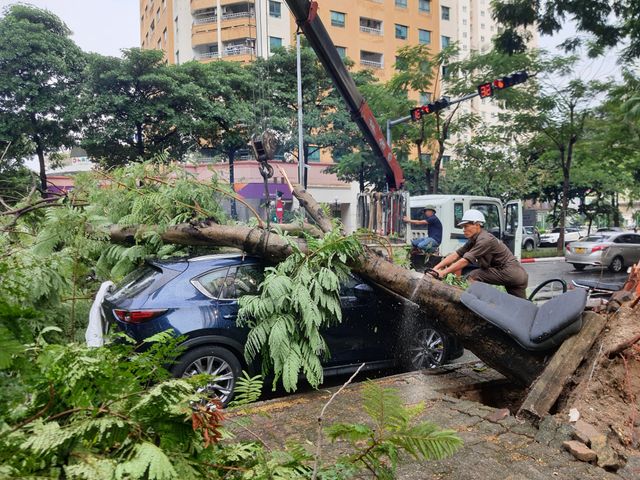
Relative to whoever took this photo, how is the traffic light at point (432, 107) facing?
facing the viewer and to the left of the viewer

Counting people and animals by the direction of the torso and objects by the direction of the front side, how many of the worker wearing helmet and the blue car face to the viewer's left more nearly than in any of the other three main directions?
1

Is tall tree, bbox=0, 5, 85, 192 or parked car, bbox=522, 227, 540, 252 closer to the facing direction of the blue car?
the parked car

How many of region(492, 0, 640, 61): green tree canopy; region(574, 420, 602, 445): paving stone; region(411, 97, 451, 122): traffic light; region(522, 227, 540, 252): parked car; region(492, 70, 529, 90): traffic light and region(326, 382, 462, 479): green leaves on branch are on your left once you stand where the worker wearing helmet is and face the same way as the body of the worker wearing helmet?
2

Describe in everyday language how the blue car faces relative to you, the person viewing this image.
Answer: facing away from the viewer and to the right of the viewer

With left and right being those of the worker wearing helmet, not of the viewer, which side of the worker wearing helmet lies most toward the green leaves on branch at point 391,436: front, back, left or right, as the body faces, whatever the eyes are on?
left

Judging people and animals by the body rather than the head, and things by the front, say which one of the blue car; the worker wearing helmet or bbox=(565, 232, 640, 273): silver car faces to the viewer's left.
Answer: the worker wearing helmet

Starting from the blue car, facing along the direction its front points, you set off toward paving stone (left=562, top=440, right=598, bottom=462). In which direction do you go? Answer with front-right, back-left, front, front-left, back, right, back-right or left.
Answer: right

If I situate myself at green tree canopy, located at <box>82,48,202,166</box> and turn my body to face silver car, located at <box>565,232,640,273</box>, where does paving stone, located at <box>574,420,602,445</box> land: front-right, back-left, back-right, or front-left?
front-right

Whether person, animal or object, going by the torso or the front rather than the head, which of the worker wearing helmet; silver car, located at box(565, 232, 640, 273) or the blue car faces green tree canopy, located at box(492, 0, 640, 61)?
the blue car

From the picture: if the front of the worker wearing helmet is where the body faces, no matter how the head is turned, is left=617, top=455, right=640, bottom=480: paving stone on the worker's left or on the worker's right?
on the worker's left

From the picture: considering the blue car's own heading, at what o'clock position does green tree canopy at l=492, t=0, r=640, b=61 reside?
The green tree canopy is roughly at 12 o'clock from the blue car.

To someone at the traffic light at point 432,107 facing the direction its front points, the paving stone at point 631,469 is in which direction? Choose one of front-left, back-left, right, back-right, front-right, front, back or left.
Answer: front-left

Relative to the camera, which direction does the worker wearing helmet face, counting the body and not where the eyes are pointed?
to the viewer's left

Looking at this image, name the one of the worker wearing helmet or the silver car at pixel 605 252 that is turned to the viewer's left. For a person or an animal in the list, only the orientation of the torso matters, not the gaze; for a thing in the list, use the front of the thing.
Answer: the worker wearing helmet
